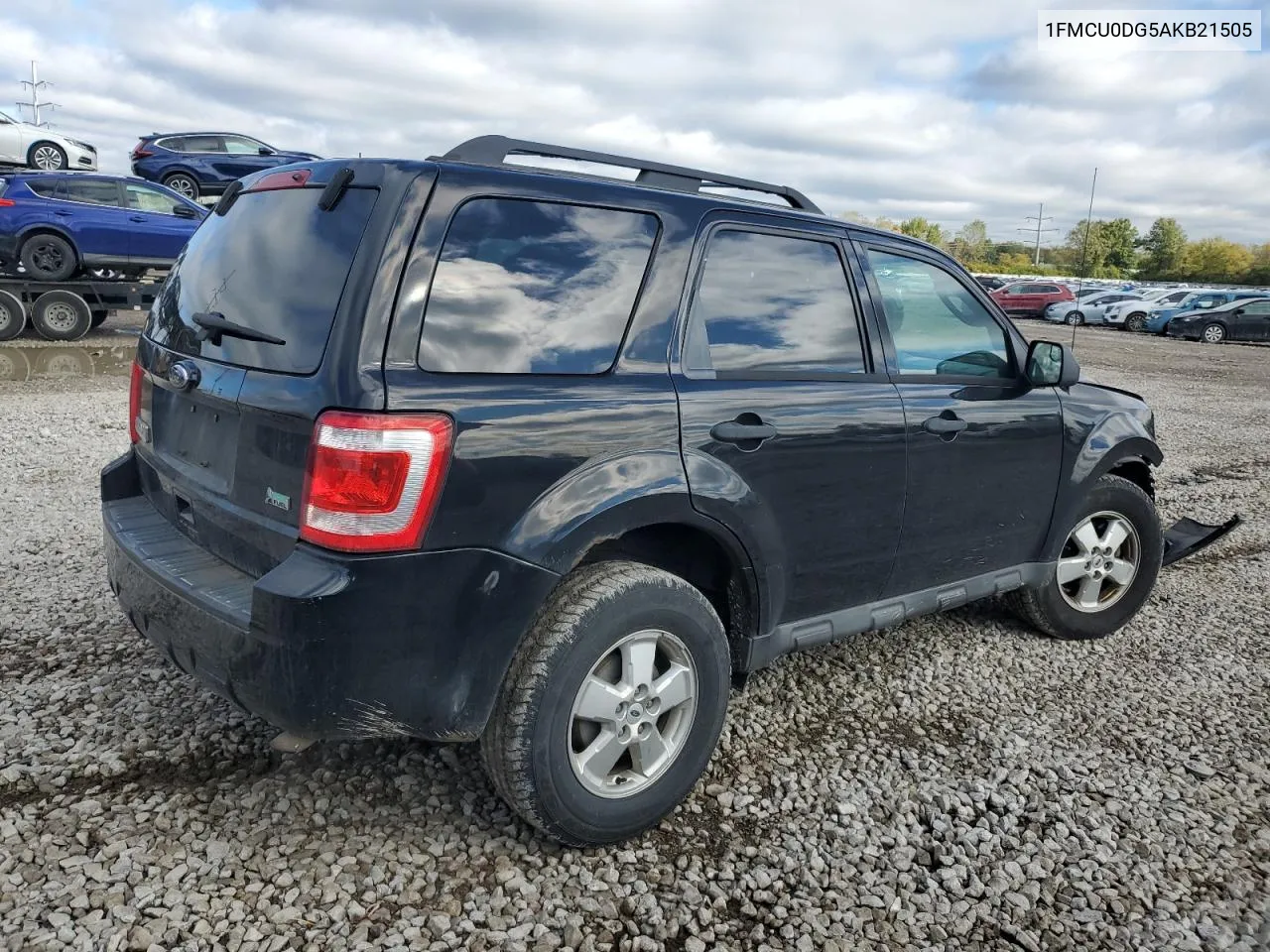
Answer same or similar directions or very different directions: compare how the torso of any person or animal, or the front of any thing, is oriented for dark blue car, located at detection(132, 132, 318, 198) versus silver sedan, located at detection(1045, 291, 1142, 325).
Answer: very different directions

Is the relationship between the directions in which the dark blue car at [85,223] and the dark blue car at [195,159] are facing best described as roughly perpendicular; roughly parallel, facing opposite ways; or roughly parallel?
roughly parallel

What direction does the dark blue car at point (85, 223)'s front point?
to the viewer's right

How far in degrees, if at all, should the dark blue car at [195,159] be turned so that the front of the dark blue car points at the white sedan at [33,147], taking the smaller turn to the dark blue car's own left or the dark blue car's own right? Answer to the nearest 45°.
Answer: approximately 180°

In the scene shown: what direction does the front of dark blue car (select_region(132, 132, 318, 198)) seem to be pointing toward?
to the viewer's right

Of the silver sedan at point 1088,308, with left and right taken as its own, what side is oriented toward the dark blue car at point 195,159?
front

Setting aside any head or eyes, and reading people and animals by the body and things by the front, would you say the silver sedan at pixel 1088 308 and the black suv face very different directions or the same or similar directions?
very different directions

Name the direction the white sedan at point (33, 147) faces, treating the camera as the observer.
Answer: facing to the right of the viewer

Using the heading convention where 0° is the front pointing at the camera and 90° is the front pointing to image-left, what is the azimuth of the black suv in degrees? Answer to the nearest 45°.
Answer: approximately 225°

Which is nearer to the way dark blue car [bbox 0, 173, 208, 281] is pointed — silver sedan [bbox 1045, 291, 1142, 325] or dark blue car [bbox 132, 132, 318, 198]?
the silver sedan

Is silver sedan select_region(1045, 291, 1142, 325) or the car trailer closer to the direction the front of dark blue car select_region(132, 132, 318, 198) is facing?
the silver sedan

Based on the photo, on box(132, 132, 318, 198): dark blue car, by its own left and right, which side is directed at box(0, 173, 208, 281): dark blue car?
right

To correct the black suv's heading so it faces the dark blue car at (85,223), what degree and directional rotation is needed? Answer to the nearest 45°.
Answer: approximately 90° to its left

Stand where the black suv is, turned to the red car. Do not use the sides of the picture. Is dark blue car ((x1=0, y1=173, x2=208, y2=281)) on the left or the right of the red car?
left

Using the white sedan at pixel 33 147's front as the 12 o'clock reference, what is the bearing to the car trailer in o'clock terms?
The car trailer is roughly at 3 o'clock from the white sedan.

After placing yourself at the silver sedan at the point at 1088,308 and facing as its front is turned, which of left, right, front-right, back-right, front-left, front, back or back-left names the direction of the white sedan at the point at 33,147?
front
